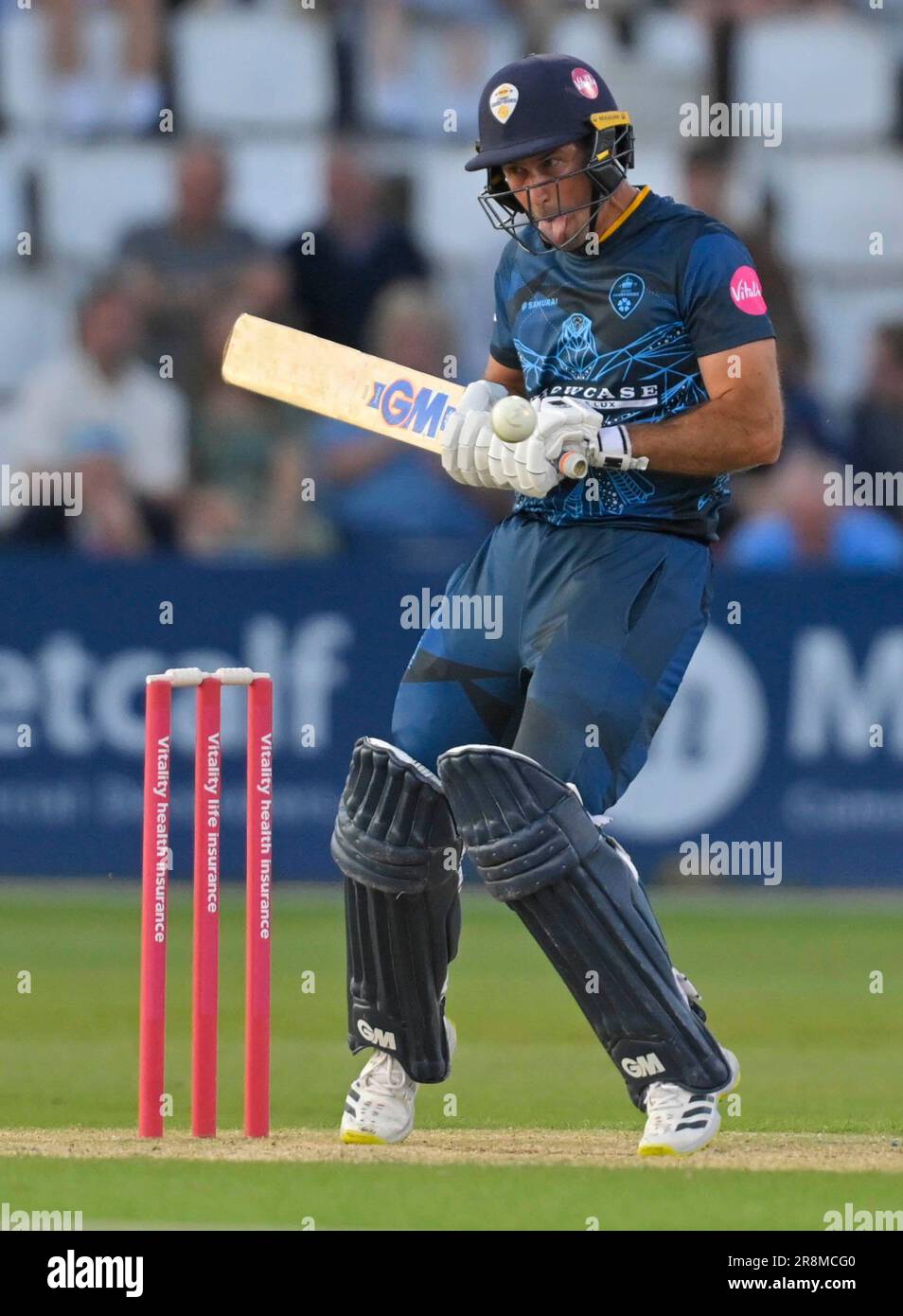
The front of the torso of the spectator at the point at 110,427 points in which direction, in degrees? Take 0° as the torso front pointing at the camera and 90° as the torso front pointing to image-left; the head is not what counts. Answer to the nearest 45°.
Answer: approximately 0°

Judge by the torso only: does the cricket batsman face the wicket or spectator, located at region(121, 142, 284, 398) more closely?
the wicket

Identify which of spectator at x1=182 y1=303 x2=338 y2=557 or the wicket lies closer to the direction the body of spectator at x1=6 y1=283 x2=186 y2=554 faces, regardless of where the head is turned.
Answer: the wicket

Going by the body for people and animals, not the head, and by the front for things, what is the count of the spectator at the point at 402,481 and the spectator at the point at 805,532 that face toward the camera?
2

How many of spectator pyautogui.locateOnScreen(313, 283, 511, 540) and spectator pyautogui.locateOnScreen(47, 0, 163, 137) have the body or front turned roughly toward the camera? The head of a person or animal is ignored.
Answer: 2

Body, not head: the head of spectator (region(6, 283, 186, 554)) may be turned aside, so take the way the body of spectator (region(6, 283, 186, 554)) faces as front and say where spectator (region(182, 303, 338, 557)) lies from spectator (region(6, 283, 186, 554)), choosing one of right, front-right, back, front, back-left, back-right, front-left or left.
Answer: left

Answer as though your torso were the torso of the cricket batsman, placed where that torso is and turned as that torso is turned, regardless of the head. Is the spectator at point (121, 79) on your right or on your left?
on your right
